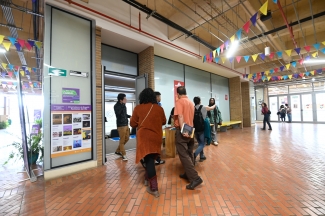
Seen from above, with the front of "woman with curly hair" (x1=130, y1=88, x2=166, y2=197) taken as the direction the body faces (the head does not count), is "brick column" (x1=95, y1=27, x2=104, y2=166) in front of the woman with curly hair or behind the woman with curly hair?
in front

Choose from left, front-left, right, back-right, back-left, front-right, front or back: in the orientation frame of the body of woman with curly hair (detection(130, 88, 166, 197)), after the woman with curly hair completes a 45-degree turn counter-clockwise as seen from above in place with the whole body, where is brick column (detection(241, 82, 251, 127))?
right

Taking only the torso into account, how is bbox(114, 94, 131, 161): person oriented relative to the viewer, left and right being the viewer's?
facing to the right of the viewer

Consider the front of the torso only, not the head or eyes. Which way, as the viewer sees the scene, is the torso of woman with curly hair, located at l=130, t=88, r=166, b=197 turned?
away from the camera

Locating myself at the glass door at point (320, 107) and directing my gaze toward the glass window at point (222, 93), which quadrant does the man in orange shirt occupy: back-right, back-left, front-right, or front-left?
front-left

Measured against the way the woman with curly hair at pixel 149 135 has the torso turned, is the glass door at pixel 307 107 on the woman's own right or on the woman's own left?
on the woman's own right

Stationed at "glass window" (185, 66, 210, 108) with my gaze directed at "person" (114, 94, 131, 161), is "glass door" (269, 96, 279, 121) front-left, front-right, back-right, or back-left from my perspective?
back-left

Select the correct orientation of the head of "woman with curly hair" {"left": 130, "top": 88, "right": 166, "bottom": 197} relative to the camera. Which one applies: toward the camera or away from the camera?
away from the camera

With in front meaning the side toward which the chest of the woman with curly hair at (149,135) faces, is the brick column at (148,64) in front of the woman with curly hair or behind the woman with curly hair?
in front

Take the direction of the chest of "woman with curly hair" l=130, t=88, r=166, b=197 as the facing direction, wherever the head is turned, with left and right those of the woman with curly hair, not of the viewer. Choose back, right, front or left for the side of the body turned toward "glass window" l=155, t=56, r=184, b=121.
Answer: front

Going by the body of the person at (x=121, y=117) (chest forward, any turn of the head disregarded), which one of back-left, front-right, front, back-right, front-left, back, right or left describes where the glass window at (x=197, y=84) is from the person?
front-left

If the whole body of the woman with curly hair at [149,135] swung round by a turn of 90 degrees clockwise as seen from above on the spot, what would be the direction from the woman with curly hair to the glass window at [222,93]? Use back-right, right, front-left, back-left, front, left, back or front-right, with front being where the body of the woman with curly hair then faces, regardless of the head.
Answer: front-left

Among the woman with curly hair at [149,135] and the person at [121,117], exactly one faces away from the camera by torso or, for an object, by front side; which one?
the woman with curly hair

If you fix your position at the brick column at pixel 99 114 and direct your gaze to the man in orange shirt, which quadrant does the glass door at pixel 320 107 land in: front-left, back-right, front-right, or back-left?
front-left

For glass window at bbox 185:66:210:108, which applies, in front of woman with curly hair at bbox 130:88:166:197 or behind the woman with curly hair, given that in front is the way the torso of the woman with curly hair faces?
in front
